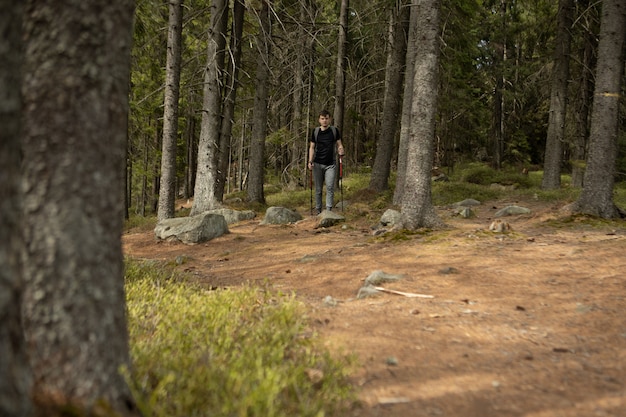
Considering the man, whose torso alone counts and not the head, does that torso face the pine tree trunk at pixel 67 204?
yes

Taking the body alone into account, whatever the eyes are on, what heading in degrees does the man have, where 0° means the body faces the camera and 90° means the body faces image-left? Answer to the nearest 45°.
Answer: approximately 0°

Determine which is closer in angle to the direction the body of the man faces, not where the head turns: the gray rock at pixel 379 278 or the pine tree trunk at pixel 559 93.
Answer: the gray rock

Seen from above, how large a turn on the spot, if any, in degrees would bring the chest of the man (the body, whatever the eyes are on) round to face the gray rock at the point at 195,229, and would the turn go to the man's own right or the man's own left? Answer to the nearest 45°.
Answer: approximately 90° to the man's own right

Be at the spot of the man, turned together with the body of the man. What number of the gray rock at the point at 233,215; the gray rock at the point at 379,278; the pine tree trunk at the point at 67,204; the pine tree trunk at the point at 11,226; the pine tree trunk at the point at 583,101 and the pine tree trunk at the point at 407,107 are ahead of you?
3

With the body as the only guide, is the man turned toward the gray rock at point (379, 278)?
yes

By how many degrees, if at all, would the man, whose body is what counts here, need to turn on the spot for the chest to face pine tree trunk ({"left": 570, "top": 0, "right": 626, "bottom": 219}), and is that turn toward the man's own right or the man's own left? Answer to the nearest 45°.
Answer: approximately 90° to the man's own left

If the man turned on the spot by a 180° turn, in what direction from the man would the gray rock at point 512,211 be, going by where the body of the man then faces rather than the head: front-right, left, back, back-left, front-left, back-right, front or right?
right

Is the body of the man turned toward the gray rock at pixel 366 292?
yes
